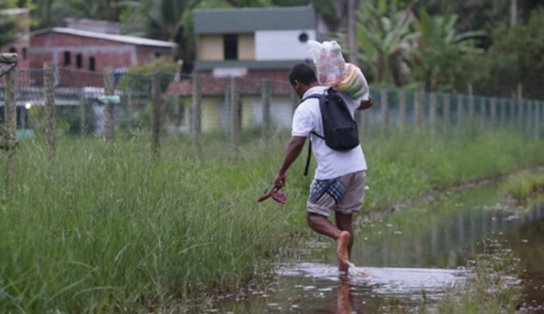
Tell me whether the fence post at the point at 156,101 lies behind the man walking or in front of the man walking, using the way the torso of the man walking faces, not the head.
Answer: in front

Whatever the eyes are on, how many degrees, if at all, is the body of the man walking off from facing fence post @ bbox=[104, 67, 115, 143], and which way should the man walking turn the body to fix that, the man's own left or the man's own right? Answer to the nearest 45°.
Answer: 0° — they already face it

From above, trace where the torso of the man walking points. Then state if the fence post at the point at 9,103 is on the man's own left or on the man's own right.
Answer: on the man's own left

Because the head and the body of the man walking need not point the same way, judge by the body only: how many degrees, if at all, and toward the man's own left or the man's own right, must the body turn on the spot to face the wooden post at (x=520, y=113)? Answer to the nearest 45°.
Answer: approximately 45° to the man's own right

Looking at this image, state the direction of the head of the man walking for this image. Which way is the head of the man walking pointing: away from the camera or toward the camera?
away from the camera
